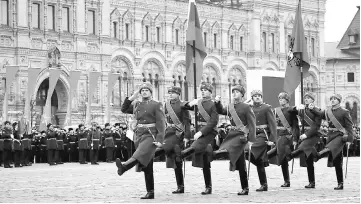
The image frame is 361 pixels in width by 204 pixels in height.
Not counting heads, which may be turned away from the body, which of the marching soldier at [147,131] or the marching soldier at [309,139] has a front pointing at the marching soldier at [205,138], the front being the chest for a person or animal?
the marching soldier at [309,139]

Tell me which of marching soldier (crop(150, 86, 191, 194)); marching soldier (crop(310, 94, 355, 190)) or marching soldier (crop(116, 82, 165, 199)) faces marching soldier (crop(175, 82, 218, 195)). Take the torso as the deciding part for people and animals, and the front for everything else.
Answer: marching soldier (crop(310, 94, 355, 190))

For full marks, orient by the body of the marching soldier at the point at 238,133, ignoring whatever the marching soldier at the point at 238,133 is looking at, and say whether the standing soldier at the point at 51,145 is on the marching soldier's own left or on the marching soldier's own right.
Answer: on the marching soldier's own right

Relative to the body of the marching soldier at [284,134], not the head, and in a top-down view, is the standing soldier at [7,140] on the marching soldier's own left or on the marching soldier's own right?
on the marching soldier's own right

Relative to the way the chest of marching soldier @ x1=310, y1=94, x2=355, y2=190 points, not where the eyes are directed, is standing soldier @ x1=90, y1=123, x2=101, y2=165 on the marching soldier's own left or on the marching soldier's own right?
on the marching soldier's own right

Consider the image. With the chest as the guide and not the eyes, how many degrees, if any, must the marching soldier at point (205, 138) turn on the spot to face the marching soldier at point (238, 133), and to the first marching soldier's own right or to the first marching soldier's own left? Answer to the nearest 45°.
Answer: approximately 135° to the first marching soldier's own left

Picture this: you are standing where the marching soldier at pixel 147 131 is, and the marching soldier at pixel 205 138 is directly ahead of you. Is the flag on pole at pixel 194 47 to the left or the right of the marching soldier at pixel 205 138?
left

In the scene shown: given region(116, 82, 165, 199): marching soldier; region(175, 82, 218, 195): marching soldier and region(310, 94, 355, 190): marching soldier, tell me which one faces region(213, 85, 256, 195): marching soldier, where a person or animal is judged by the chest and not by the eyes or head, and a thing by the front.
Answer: region(310, 94, 355, 190): marching soldier

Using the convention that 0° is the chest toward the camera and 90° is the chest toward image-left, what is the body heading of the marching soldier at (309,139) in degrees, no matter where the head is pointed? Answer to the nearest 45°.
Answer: approximately 45°

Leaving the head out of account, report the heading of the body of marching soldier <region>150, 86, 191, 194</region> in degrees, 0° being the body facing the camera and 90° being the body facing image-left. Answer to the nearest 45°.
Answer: approximately 45°
